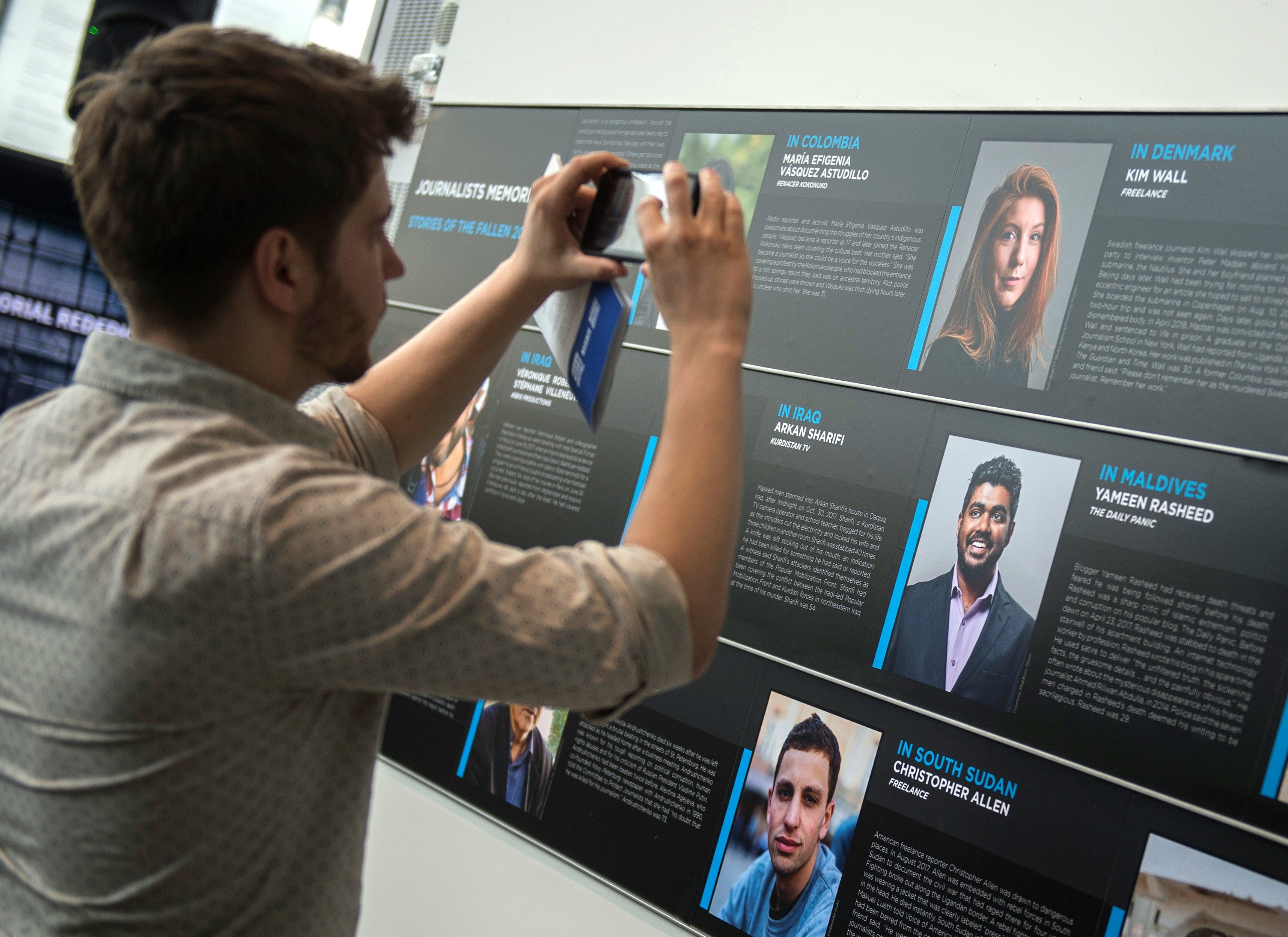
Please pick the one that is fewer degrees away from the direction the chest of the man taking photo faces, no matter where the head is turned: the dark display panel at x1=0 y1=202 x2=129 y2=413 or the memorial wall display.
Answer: the memorial wall display

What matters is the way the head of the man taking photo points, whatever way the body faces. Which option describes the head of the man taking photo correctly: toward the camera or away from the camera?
away from the camera

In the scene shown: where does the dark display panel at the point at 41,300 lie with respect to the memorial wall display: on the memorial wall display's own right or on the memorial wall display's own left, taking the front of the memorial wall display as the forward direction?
on the memorial wall display's own right

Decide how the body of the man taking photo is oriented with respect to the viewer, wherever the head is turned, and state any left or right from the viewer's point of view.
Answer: facing away from the viewer and to the right of the viewer

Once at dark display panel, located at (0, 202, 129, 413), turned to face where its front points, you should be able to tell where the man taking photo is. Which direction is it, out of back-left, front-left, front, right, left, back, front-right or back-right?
front

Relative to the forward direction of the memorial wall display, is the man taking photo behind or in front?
in front

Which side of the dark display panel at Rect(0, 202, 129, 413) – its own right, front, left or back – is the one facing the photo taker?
front

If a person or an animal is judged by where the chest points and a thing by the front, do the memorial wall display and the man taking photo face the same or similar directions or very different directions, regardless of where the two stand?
very different directions

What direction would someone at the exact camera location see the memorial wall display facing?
facing the viewer and to the left of the viewer

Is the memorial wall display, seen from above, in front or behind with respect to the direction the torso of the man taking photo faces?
in front

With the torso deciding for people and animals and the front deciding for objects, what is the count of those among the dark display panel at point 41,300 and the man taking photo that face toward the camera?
1

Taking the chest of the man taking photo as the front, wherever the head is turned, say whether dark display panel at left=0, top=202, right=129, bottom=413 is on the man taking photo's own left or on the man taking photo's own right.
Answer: on the man taking photo's own left
